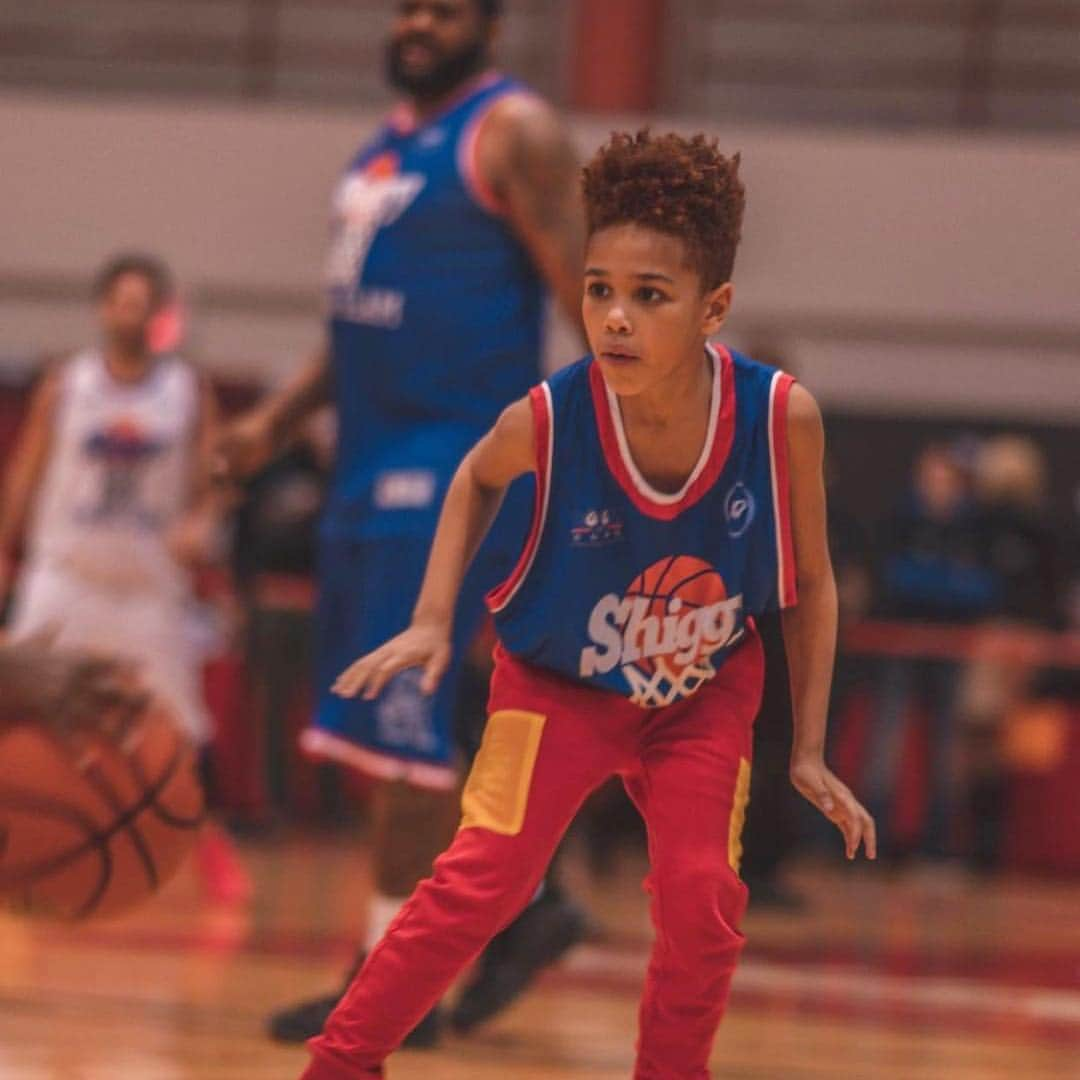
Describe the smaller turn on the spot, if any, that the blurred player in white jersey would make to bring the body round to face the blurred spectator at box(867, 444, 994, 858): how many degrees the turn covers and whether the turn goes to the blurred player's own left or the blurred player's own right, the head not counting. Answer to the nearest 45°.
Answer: approximately 135° to the blurred player's own left

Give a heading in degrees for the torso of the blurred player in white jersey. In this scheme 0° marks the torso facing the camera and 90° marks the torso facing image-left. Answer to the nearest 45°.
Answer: approximately 0°

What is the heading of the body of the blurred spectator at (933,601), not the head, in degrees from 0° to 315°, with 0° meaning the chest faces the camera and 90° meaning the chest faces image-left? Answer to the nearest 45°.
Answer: approximately 0°

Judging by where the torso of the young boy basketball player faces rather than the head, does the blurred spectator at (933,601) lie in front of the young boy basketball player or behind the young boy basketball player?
behind

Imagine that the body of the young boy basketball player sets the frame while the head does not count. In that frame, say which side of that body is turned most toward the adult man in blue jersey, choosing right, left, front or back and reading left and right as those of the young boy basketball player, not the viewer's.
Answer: back

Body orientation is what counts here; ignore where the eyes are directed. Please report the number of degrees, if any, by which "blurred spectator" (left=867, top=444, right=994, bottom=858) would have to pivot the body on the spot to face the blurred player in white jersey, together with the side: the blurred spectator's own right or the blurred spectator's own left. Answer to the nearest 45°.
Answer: approximately 45° to the blurred spectator's own right

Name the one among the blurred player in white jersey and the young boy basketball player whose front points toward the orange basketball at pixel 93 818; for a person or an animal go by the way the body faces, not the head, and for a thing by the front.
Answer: the blurred player in white jersey

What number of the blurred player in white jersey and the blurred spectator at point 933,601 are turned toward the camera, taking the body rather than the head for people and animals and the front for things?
2

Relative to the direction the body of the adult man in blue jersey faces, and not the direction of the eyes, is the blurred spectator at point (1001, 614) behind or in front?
behind

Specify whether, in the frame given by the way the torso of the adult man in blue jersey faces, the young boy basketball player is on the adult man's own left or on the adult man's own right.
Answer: on the adult man's own left
